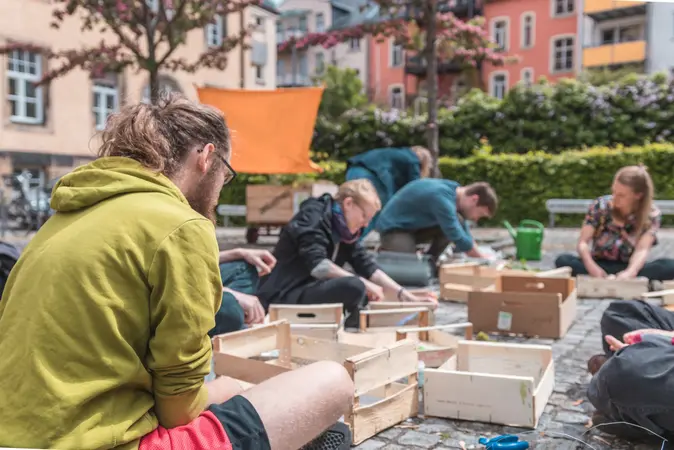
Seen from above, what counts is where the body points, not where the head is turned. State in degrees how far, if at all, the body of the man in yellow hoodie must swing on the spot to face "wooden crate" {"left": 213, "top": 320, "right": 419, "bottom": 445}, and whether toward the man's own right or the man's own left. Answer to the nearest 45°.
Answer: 0° — they already face it

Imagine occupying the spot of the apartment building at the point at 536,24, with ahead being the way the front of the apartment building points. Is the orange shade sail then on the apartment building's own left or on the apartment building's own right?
on the apartment building's own right

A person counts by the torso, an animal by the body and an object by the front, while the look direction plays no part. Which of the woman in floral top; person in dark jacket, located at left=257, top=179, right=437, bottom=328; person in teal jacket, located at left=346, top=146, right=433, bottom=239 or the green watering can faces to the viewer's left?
the green watering can

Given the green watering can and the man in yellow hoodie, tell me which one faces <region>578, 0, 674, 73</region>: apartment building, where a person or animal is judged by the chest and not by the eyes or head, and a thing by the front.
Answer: the man in yellow hoodie

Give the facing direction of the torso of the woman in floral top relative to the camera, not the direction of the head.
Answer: toward the camera

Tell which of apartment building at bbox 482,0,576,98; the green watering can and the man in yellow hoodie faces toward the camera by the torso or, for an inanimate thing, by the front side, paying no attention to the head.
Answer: the apartment building

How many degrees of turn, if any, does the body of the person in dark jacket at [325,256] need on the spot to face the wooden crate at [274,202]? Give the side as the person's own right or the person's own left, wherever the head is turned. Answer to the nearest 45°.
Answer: approximately 135° to the person's own left

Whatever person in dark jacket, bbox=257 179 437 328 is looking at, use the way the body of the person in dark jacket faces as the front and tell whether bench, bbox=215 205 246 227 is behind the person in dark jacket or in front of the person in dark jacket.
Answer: behind

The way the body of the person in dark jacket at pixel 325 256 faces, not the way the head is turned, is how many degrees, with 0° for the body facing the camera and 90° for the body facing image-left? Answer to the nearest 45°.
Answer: approximately 315°

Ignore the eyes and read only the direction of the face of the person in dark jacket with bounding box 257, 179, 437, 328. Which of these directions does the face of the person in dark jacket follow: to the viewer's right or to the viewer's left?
to the viewer's right

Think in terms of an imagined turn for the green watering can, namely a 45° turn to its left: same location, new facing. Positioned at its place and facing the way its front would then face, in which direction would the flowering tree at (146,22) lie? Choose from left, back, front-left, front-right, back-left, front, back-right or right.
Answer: front-right

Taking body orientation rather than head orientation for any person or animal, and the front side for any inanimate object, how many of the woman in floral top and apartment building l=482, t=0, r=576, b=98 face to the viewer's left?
0

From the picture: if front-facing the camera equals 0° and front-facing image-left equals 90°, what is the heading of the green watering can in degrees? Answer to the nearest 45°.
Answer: approximately 90°

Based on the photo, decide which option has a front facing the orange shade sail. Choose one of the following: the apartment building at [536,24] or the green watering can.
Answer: the green watering can

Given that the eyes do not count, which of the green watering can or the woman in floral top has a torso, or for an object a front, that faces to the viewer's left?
the green watering can

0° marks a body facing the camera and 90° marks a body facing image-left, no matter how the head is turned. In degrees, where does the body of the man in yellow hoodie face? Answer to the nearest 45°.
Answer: approximately 225°
